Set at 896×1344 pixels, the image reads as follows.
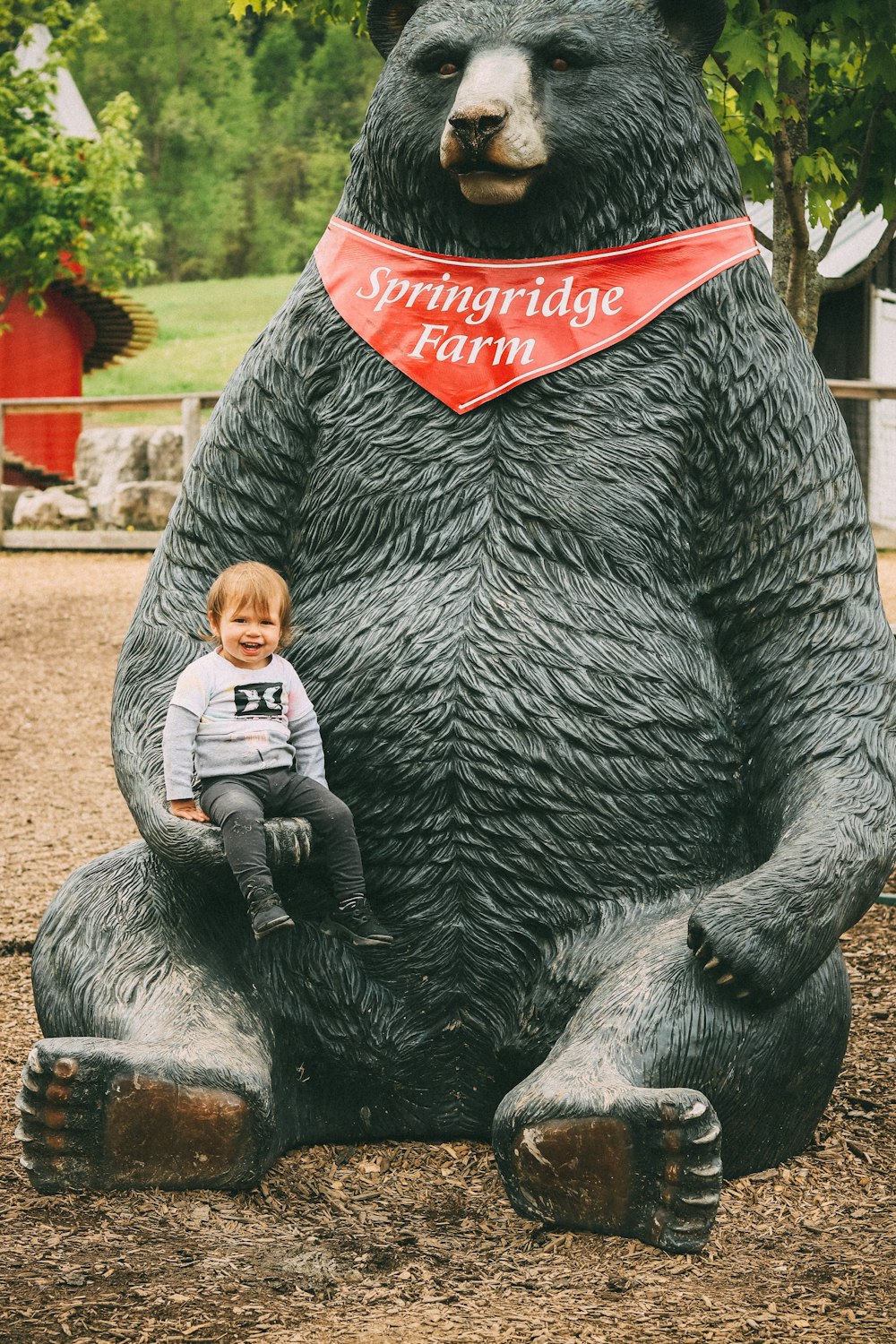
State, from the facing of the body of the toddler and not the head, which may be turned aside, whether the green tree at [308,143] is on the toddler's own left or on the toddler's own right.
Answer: on the toddler's own left

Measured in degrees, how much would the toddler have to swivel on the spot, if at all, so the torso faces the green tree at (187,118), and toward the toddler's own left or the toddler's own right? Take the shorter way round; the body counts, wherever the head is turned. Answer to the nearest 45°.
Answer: approximately 135° to the toddler's own left

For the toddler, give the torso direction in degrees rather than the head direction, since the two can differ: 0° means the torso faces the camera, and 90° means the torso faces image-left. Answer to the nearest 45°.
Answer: approximately 315°

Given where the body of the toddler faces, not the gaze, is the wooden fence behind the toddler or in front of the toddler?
behind

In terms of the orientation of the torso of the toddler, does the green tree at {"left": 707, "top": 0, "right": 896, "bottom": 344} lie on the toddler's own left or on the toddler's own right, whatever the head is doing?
on the toddler's own left
